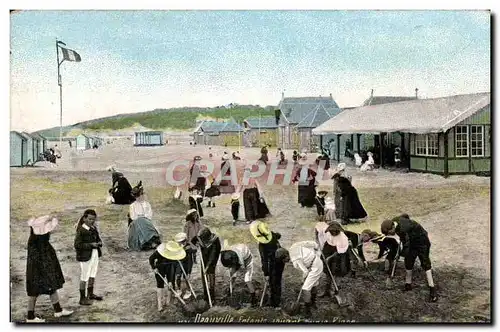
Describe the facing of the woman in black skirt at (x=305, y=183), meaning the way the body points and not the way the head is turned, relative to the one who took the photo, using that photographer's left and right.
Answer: facing the viewer

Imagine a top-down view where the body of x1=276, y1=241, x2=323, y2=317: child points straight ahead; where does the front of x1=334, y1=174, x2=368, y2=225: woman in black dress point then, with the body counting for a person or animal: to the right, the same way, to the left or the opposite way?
the same way

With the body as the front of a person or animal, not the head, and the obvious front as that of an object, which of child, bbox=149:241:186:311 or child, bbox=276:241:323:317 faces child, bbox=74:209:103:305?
child, bbox=276:241:323:317

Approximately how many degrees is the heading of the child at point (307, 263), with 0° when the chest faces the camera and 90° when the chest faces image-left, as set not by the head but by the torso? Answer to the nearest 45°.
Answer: approximately 90°

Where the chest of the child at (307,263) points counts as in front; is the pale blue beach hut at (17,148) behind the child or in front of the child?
in front

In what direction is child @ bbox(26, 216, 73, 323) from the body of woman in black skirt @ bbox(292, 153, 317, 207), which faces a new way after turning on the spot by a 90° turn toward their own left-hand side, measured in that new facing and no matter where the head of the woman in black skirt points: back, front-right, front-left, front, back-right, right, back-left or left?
right

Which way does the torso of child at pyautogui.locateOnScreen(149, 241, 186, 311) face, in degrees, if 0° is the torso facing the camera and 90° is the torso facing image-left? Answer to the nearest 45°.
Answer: approximately 315°

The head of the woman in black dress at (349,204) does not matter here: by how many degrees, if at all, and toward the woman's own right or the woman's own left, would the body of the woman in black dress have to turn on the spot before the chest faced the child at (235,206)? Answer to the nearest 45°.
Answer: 0° — they already face them

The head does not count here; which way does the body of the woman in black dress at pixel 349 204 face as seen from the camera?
to the viewer's left

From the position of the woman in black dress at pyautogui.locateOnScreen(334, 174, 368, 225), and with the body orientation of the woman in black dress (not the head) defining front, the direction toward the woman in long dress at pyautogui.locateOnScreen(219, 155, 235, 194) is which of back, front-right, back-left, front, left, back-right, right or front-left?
front
